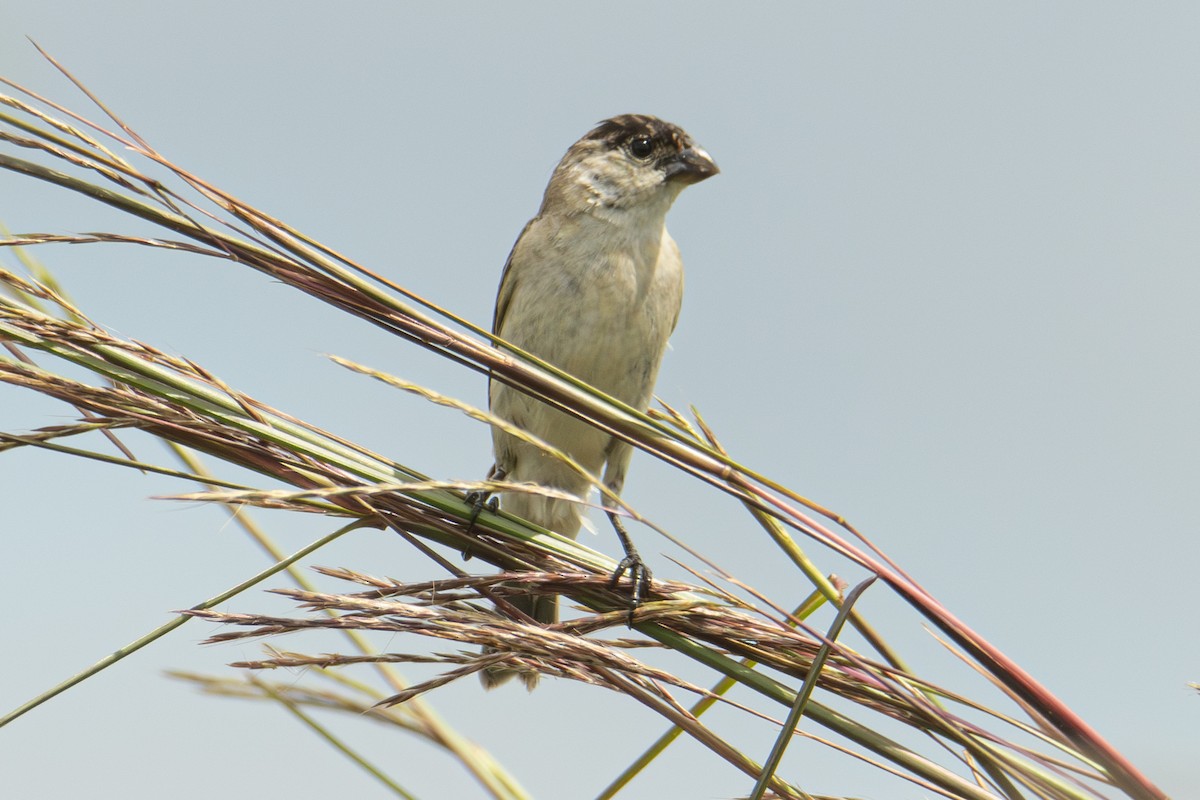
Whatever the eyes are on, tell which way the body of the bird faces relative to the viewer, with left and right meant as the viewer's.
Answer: facing the viewer and to the right of the viewer
